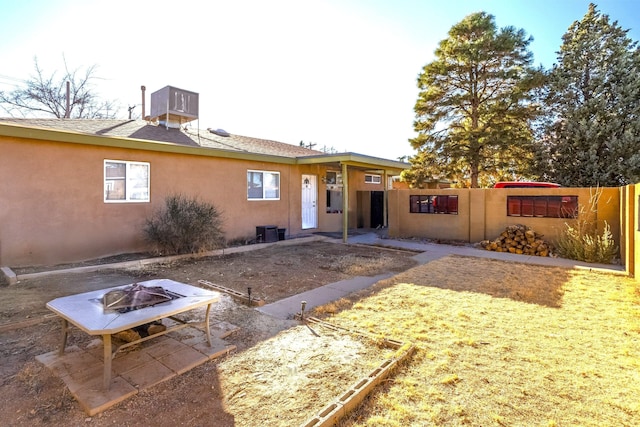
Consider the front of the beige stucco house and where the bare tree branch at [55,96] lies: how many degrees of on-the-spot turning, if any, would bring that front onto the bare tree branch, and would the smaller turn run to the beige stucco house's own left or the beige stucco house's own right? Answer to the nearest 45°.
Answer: approximately 180°

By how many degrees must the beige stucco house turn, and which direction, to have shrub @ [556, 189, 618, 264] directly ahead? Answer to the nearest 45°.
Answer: approximately 45° to its left

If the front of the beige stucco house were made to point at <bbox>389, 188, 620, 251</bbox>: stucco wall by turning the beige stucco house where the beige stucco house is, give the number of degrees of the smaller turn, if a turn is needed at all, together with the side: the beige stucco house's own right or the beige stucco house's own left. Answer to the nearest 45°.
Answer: approximately 45° to the beige stucco house's own left

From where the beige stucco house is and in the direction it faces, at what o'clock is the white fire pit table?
The white fire pit table is roughly at 1 o'clock from the beige stucco house.

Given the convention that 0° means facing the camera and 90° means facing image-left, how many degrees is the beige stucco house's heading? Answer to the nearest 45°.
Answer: approximately 315°

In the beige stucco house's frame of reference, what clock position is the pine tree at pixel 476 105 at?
The pine tree is roughly at 10 o'clock from the beige stucco house.

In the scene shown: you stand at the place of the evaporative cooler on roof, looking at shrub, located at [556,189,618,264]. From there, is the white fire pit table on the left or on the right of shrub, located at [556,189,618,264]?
right
